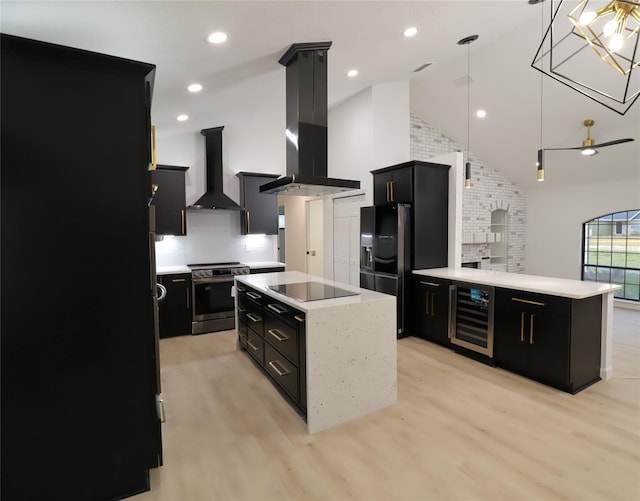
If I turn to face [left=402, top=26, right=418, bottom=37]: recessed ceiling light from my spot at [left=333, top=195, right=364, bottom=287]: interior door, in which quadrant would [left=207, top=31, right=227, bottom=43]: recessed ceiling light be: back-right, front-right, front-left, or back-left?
front-right

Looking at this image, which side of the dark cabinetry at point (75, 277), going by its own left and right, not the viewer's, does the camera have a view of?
right

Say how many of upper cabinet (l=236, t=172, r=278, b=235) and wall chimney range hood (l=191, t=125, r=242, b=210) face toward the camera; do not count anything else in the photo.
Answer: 2

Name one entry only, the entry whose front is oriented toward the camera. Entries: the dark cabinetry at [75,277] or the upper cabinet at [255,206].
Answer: the upper cabinet

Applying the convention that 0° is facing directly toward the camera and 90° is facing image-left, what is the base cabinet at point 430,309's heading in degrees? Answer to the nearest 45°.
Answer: approximately 45°

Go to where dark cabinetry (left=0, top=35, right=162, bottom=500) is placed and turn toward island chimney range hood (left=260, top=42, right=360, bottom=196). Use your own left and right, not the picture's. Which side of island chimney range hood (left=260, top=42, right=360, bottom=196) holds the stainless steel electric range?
left

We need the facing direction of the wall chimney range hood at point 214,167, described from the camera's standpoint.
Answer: facing the viewer

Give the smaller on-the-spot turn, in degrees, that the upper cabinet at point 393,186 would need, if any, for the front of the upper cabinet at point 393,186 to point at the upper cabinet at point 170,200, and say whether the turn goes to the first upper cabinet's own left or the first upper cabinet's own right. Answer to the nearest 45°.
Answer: approximately 45° to the first upper cabinet's own right

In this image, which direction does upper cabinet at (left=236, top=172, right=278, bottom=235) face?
toward the camera

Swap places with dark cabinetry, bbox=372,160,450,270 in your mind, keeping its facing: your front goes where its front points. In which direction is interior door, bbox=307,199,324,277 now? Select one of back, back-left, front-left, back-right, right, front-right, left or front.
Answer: right

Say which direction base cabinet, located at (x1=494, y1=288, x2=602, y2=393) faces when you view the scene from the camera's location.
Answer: facing the viewer and to the left of the viewer

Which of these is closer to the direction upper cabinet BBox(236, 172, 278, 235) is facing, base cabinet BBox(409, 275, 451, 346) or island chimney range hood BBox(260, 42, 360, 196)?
the island chimney range hood

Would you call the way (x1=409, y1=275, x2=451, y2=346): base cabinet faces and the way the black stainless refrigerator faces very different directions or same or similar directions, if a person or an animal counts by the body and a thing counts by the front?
same or similar directions

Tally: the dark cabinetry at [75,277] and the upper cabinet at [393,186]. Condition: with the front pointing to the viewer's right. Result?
1

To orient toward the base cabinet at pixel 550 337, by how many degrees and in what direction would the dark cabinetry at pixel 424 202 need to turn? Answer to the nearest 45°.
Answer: approximately 90° to its left

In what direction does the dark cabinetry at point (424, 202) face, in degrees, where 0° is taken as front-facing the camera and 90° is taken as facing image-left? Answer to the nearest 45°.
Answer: approximately 45°
